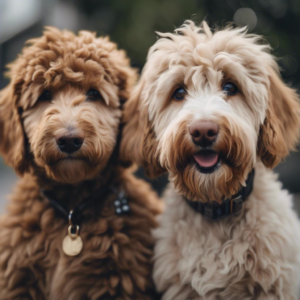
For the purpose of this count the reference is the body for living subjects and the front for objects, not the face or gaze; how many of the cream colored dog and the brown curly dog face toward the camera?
2

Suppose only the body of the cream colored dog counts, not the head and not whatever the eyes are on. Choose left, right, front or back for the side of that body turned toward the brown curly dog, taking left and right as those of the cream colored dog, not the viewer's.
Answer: right

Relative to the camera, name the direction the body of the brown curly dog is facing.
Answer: toward the camera

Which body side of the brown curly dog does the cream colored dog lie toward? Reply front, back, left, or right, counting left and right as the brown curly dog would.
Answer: left
